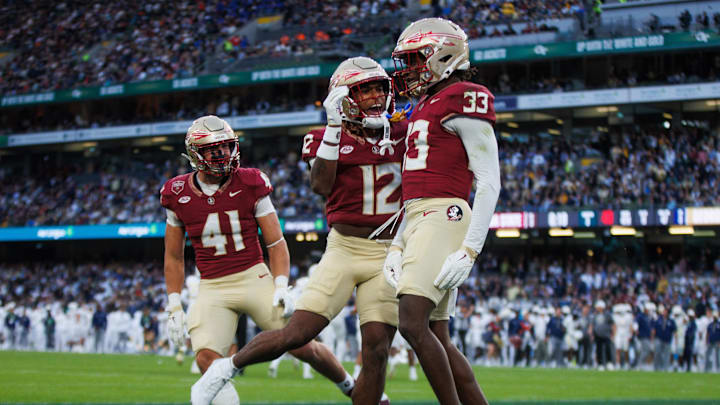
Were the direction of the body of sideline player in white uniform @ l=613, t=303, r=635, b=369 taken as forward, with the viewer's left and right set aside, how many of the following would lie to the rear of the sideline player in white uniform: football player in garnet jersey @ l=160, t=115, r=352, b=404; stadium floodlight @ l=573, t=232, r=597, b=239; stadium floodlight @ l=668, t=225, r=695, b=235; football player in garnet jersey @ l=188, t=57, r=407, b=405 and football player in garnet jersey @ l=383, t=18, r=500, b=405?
2

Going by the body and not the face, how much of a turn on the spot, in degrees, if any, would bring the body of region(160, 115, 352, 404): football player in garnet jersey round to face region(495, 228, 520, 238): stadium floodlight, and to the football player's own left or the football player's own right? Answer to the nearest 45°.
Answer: approximately 180°

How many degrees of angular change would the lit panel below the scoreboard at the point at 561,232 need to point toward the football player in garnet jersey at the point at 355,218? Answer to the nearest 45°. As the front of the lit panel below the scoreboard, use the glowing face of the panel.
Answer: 0° — it already faces them

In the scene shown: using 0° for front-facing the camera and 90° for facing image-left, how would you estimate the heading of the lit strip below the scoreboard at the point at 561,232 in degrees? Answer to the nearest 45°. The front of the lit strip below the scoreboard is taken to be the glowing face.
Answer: approximately 0°

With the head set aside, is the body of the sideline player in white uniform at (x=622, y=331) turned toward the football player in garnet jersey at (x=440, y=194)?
yes

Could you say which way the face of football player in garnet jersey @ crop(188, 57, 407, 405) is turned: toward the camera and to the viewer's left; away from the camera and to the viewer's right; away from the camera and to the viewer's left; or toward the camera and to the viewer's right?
toward the camera and to the viewer's right

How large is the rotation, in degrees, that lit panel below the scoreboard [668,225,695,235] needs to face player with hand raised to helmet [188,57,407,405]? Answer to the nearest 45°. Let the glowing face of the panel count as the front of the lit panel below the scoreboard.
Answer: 0° — it already faces them

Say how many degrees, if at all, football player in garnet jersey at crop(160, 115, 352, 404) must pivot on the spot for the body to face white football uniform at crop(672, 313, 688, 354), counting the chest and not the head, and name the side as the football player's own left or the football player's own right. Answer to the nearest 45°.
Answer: approximately 135° to the football player's own left
